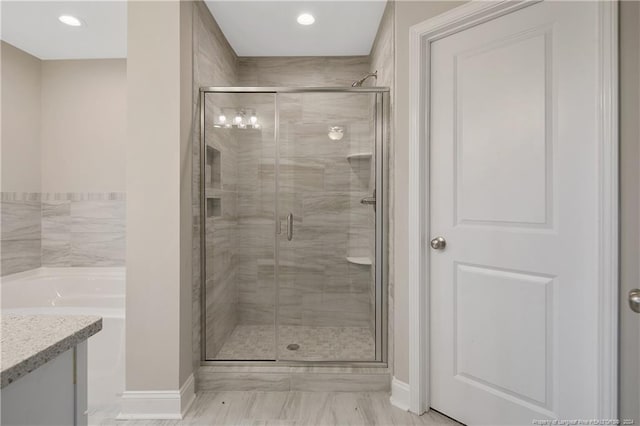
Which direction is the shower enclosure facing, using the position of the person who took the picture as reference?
facing the viewer

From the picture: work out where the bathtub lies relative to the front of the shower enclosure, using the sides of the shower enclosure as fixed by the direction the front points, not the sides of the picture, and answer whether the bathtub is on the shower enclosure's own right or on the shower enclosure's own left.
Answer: on the shower enclosure's own right

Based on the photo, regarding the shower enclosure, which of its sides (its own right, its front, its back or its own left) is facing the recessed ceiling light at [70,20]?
right

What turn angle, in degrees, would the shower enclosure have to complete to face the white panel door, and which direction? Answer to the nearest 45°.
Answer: approximately 45° to its left
